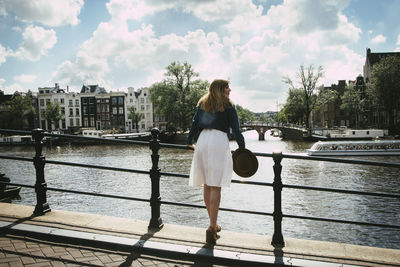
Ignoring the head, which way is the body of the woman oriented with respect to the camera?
away from the camera

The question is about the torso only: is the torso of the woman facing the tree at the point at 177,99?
yes

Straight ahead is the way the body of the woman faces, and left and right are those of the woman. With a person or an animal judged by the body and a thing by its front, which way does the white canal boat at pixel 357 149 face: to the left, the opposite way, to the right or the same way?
to the left

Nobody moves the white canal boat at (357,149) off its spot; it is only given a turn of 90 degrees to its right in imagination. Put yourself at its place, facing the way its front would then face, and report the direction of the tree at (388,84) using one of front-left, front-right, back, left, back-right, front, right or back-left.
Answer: front

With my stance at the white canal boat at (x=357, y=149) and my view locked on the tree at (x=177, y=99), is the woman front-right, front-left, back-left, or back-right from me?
back-left

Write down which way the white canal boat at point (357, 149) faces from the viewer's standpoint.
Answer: facing to the left of the viewer

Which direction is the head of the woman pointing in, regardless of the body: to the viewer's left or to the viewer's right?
to the viewer's right

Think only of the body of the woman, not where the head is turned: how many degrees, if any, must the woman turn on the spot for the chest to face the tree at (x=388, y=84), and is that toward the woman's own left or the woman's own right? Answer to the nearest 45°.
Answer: approximately 45° to the woman's own right

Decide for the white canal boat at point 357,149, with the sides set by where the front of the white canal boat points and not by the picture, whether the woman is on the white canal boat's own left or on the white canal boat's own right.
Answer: on the white canal boat's own left

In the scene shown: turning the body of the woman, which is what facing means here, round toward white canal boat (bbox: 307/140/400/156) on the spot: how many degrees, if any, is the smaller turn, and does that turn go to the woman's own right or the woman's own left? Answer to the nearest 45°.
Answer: approximately 45° to the woman's own right

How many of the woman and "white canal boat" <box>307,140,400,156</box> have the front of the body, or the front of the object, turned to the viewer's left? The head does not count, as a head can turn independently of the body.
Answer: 1
